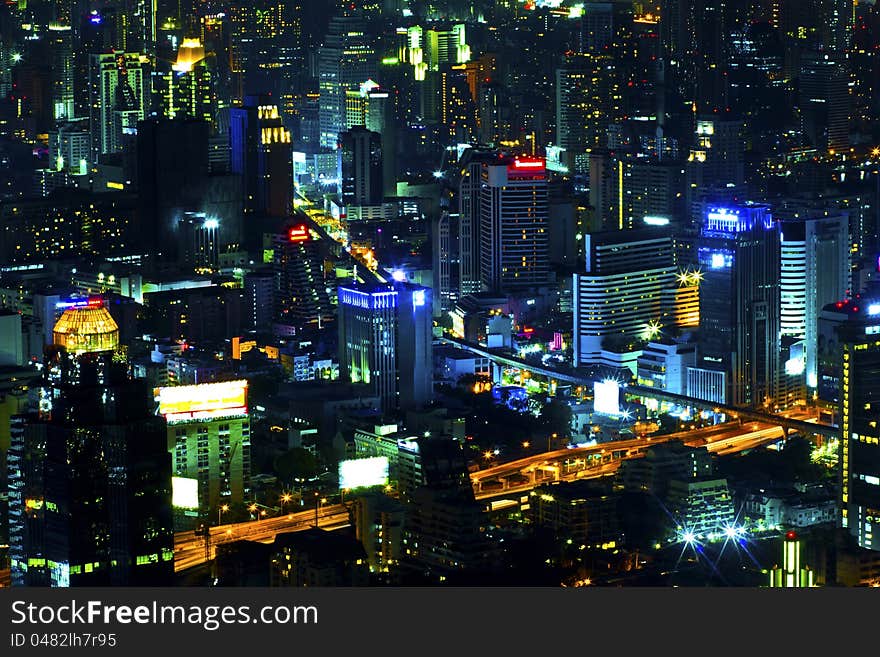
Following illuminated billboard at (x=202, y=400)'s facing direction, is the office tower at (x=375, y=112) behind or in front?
behind

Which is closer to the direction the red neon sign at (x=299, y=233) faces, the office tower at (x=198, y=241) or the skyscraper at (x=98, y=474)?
the skyscraper

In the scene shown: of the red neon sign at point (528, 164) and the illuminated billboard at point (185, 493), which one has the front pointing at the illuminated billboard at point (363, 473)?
the red neon sign

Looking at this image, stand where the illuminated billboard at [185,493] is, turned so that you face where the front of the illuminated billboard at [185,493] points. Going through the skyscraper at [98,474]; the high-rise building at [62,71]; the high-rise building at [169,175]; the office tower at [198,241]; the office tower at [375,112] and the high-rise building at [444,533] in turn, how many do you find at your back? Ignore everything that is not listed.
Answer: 4

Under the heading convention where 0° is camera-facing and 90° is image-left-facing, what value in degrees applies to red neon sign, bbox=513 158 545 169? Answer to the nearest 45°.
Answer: approximately 0°

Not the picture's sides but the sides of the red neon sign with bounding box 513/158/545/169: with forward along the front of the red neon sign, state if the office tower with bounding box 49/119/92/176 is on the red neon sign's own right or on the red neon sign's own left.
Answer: on the red neon sign's own right

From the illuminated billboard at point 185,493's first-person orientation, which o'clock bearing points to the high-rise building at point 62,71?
The high-rise building is roughly at 6 o'clock from the illuminated billboard.

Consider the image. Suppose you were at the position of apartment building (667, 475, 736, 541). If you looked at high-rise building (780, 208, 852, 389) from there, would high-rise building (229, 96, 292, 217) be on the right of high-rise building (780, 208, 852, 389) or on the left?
left

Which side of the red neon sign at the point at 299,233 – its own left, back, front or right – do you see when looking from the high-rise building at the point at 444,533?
front

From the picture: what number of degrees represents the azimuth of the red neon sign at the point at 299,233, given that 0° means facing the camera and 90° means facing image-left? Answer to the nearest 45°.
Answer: approximately 0°
